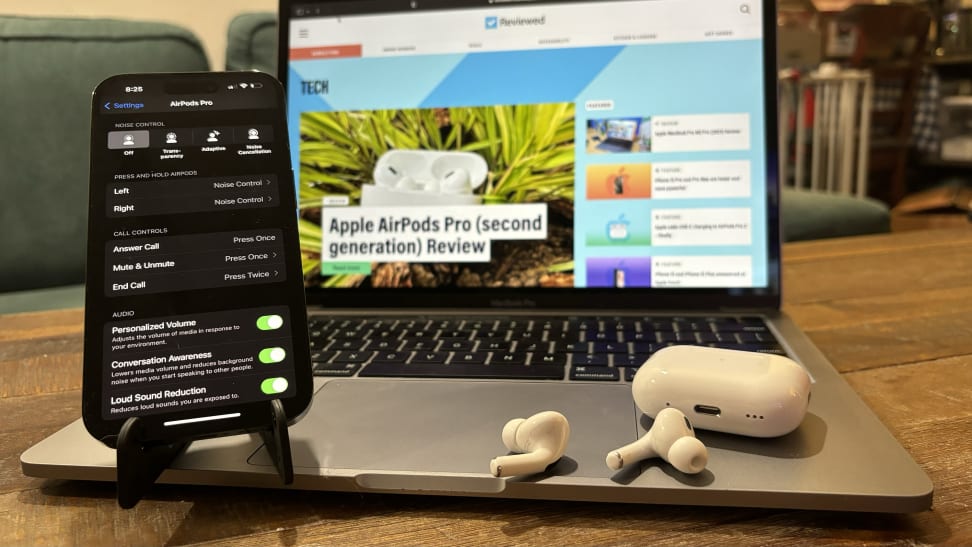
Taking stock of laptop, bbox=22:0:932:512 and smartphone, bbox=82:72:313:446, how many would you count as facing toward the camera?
2

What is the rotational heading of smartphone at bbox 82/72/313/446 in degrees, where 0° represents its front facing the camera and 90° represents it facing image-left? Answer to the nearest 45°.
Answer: approximately 0°

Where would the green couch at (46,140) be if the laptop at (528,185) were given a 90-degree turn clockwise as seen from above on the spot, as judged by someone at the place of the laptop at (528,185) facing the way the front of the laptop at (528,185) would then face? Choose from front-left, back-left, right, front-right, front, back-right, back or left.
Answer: front-right
